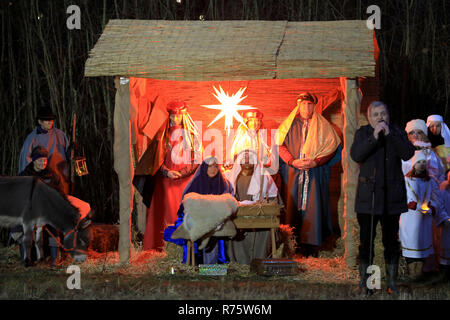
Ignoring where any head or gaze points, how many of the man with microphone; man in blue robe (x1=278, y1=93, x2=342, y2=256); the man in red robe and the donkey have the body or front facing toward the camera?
3

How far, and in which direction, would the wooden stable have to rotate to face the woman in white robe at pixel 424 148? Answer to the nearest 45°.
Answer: approximately 90° to its left

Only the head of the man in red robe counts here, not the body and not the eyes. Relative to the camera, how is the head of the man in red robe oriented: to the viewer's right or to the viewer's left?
to the viewer's right

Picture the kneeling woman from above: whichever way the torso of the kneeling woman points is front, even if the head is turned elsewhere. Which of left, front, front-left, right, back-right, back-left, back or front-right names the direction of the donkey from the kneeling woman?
back-right

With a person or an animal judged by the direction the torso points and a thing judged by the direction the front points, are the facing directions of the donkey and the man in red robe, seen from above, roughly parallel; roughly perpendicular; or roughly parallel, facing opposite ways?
roughly perpendicular

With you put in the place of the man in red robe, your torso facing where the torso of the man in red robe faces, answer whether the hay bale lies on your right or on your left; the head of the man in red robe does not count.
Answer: on your right

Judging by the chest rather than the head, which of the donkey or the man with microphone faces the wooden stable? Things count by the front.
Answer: the donkey

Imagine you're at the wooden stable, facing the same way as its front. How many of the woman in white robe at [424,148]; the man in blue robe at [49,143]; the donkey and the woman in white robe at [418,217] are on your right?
2

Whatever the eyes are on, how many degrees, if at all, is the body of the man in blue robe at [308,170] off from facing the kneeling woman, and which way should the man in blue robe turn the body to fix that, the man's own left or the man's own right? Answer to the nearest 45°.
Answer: approximately 45° to the man's own right

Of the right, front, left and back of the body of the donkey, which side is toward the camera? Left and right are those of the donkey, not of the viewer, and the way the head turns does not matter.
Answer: right
